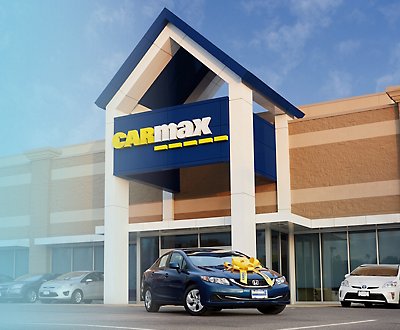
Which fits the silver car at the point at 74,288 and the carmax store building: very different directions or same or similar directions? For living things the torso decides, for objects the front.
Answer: same or similar directions

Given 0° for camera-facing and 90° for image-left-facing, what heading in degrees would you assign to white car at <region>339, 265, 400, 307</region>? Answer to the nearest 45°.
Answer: approximately 45°

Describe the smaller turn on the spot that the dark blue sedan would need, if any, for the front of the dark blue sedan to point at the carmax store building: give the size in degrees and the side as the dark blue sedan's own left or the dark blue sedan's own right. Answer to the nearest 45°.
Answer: approximately 135° to the dark blue sedan's own left

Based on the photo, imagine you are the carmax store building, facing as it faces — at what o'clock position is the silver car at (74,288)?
The silver car is roughly at 2 o'clock from the carmax store building.

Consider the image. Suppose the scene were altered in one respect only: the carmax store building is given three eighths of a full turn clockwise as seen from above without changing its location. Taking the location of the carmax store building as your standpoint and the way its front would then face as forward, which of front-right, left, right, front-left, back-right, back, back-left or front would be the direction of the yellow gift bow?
back

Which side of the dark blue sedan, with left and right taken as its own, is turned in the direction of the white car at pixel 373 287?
left

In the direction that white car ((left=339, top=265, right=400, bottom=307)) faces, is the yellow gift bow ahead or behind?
ahead

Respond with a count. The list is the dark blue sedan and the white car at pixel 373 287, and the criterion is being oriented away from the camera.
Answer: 0
